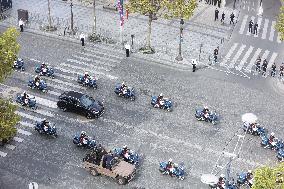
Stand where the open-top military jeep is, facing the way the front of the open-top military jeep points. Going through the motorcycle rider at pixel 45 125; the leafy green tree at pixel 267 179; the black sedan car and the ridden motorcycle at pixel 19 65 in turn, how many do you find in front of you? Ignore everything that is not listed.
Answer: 1

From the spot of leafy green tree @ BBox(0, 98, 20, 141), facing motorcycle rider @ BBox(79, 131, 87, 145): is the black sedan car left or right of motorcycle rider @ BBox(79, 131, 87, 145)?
left

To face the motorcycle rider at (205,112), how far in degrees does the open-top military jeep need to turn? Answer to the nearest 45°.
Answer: approximately 90° to its left

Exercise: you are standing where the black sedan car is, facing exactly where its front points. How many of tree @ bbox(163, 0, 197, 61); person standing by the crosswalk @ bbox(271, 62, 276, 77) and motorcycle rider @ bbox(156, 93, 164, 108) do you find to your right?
0

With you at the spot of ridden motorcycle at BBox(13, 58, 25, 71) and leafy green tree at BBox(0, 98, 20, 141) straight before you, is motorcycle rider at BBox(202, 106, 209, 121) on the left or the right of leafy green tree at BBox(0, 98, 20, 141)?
left

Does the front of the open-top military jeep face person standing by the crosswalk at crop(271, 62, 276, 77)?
no

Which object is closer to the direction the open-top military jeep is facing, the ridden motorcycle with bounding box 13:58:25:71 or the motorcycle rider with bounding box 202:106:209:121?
the motorcycle rider

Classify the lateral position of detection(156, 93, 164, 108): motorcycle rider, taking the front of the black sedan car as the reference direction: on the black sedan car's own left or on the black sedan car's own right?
on the black sedan car's own left

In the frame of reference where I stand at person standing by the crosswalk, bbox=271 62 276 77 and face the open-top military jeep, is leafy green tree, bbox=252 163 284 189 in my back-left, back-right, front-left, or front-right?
front-left

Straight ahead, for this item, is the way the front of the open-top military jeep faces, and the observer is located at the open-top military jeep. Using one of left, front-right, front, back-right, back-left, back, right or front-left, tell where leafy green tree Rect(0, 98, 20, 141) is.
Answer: back-right

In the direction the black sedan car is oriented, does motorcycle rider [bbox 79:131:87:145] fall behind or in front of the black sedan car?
in front

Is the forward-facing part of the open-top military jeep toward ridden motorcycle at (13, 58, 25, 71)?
no

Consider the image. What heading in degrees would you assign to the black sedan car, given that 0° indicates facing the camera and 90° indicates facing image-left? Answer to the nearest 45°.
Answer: approximately 315°

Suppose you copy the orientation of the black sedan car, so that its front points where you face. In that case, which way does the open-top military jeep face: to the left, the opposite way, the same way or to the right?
the same way

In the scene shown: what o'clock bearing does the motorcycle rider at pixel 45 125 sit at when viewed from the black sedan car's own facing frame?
The motorcycle rider is roughly at 3 o'clock from the black sedan car.

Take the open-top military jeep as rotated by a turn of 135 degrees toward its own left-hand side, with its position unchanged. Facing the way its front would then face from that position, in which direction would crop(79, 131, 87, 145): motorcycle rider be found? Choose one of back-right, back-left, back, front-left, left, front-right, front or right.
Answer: front-left

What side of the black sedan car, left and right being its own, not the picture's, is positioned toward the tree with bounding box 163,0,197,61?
left

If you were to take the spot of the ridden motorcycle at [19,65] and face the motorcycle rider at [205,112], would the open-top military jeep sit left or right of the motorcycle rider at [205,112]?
right

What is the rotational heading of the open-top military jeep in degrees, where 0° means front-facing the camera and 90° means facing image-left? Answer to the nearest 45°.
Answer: approximately 315°

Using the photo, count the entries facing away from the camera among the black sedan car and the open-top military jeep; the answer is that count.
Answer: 0

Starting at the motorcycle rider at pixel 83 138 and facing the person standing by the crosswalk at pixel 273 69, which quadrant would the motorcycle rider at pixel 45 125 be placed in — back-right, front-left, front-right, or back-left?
back-left

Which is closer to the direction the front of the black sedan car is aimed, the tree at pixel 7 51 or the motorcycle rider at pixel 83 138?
the motorcycle rider
